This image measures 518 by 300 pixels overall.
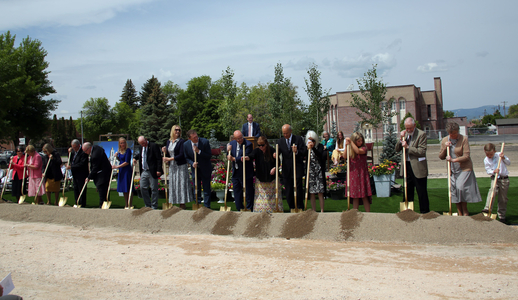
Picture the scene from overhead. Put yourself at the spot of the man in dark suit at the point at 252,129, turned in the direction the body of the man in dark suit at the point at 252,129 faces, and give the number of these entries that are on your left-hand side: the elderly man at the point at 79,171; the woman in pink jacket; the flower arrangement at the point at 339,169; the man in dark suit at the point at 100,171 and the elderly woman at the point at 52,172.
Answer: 1

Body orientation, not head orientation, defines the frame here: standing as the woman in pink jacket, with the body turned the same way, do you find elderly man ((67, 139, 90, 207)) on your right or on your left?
on your left

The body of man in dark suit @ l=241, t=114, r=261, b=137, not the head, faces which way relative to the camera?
toward the camera

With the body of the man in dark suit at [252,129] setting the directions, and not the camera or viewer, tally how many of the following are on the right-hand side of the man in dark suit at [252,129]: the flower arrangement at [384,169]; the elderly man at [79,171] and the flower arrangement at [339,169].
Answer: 1

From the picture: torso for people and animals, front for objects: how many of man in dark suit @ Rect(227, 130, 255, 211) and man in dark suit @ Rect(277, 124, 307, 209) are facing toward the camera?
2

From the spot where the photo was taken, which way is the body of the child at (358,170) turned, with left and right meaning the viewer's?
facing the viewer and to the left of the viewer

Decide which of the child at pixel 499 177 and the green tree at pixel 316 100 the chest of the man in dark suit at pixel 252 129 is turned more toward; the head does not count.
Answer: the child

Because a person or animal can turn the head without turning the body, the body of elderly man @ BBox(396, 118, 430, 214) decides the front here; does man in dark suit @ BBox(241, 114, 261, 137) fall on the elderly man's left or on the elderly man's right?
on the elderly man's right

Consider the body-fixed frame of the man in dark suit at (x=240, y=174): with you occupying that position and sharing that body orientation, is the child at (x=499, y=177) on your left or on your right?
on your left

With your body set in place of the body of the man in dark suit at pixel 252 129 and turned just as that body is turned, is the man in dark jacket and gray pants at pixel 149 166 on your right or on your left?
on your right
